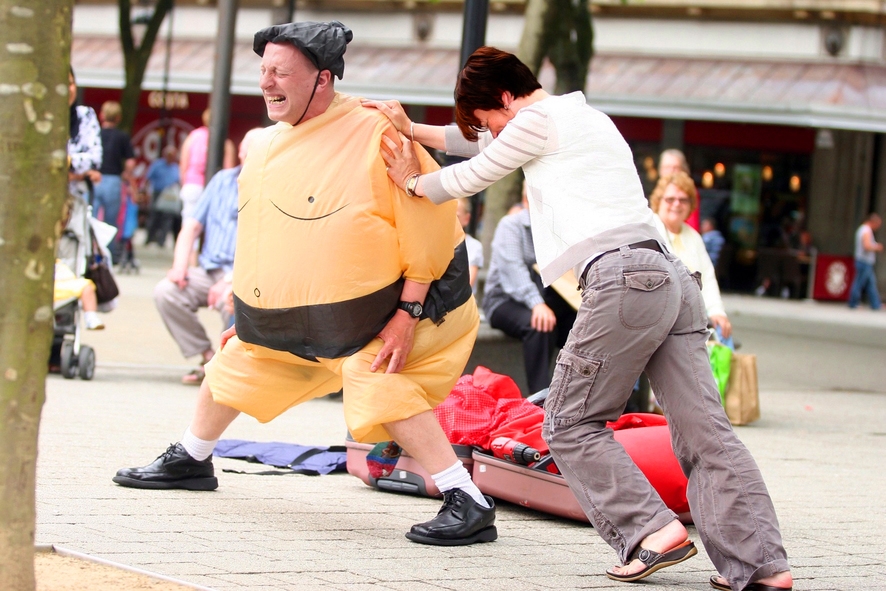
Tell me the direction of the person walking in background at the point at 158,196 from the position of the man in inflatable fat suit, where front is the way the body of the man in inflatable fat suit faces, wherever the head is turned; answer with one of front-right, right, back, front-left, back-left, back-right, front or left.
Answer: back-right

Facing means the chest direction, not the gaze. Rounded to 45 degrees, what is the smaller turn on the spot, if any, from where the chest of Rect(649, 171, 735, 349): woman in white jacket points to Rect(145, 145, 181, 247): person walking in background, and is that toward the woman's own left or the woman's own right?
approximately 135° to the woman's own right

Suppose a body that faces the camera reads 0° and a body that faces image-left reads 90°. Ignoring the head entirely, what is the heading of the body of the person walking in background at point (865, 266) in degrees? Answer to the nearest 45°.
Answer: approximately 270°

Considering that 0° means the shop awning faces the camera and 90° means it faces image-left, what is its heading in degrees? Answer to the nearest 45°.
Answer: approximately 0°

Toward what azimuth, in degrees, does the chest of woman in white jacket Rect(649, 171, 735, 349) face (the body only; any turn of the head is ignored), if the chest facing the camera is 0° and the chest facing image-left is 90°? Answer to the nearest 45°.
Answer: approximately 0°

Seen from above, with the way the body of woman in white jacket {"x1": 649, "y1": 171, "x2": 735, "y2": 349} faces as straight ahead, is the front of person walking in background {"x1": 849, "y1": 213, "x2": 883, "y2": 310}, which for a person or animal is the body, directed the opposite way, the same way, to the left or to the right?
to the left

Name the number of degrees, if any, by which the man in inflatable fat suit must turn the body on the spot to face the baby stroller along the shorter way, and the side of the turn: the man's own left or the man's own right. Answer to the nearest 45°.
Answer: approximately 135° to the man's own right

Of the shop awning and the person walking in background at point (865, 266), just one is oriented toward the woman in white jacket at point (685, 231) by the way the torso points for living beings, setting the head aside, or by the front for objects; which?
the shop awning
